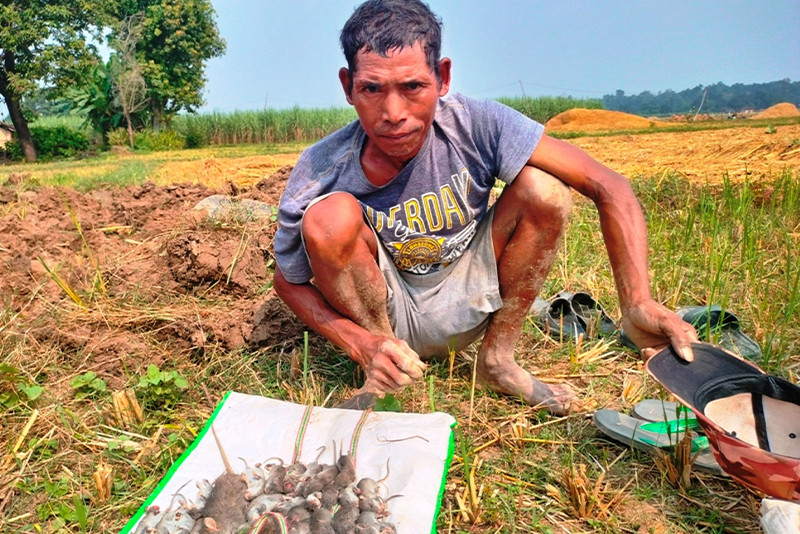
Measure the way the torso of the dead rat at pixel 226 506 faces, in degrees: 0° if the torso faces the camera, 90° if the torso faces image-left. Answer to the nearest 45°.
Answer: approximately 0°

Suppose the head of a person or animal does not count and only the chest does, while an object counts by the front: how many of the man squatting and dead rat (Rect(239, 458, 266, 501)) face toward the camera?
2

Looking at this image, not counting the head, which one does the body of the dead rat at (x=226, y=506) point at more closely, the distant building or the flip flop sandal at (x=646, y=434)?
the flip flop sandal

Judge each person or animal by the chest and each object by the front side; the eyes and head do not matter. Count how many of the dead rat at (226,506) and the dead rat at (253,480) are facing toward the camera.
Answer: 2

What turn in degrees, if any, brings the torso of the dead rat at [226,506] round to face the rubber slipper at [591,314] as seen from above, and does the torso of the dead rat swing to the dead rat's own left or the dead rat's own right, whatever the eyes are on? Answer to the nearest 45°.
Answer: approximately 135° to the dead rat's own left

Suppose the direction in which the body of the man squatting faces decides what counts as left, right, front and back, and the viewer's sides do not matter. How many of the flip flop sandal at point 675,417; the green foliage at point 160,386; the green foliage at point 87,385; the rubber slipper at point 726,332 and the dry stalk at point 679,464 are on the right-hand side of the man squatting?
2

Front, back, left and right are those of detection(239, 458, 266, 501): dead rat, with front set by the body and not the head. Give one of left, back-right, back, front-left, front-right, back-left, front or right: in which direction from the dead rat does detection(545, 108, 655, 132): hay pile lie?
back-left

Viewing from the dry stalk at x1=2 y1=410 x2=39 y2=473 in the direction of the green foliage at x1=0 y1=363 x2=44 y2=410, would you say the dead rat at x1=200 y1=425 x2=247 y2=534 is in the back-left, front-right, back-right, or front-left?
back-right

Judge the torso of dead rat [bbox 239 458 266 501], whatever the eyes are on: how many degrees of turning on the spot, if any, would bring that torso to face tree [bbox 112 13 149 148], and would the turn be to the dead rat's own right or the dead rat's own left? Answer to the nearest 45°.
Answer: approximately 180°

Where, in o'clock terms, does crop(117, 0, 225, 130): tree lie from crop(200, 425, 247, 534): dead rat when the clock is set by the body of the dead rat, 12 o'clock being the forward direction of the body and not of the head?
The tree is roughly at 6 o'clock from the dead rat.
